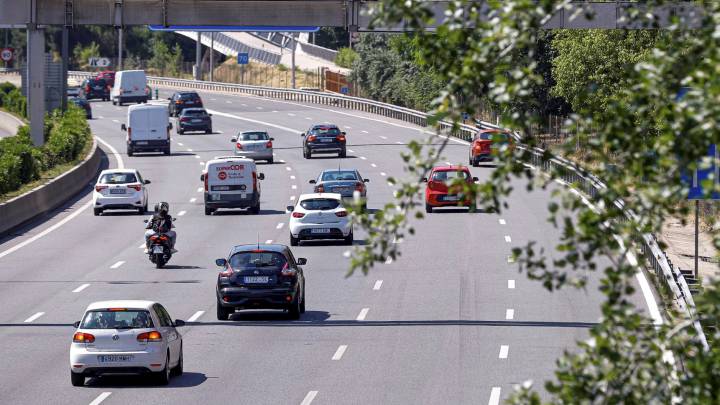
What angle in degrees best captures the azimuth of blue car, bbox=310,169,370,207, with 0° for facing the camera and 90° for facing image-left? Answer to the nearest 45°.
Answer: approximately 180°

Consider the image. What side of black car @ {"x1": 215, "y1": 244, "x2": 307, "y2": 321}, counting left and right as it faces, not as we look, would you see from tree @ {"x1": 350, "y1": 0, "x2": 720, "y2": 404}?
back

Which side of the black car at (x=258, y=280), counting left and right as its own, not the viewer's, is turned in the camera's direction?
back

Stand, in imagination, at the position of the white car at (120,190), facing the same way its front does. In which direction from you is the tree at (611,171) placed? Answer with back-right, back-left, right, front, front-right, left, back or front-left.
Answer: back

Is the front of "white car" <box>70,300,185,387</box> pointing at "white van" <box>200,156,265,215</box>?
yes

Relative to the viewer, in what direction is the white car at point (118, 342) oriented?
away from the camera

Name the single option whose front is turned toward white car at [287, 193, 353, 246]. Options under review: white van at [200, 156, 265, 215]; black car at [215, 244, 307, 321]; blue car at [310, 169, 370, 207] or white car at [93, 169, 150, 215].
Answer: the black car

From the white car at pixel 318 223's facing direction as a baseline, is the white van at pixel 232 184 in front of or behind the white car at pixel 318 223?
in front

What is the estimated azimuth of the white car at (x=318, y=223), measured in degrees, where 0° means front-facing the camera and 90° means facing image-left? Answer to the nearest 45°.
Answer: approximately 180°

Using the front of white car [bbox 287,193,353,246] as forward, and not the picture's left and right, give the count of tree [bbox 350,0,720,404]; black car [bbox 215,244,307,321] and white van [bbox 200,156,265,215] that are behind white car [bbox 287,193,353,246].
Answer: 2
